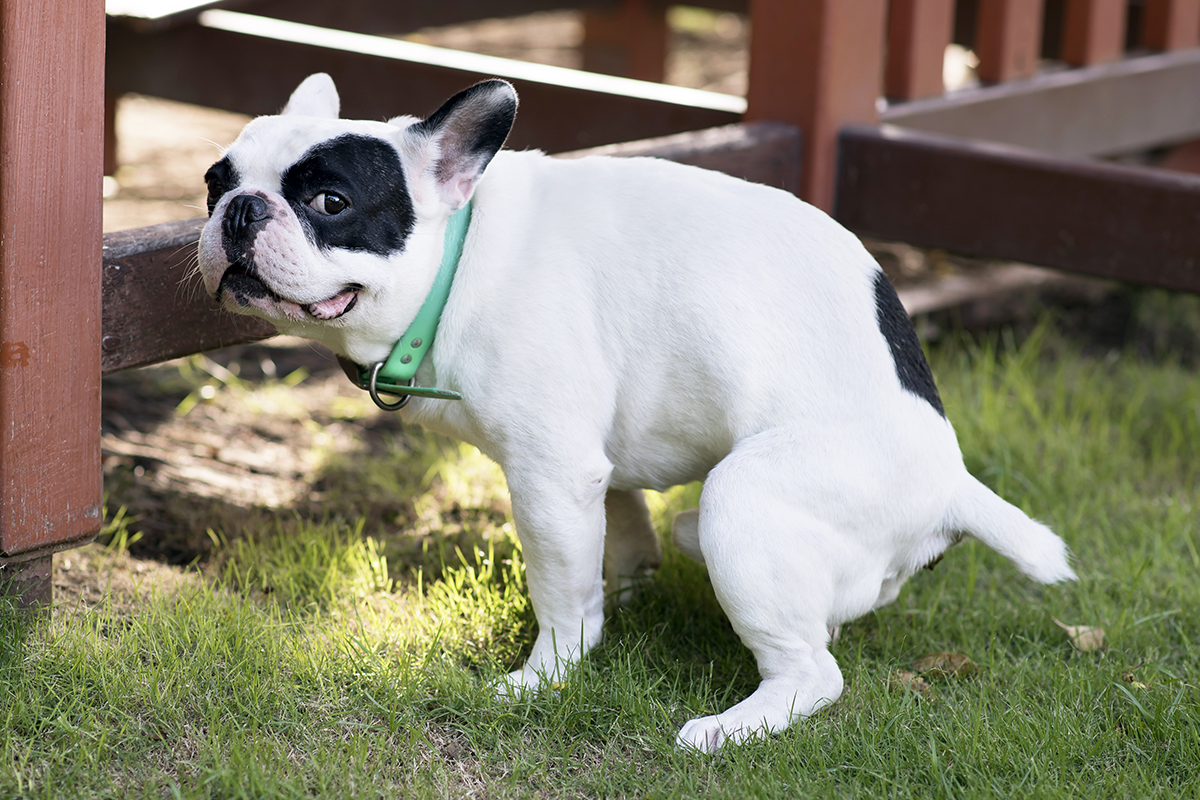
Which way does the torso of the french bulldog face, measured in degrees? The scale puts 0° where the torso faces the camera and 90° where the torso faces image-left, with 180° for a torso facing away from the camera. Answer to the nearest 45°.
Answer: approximately 90°
